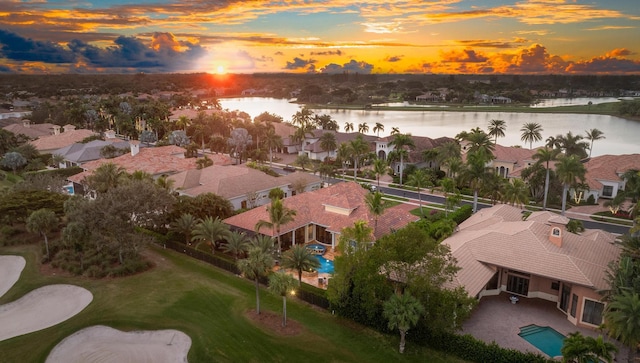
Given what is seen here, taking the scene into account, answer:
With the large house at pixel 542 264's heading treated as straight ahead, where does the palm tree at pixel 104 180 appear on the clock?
The palm tree is roughly at 9 o'clock from the large house.

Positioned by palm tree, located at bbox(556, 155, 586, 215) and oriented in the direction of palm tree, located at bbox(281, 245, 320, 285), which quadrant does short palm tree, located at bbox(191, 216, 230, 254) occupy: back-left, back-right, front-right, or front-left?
front-right

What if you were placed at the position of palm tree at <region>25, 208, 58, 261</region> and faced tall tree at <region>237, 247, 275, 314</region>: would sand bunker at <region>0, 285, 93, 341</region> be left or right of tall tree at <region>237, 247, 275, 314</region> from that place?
right

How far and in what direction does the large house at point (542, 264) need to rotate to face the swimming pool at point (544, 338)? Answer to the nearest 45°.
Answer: approximately 180°

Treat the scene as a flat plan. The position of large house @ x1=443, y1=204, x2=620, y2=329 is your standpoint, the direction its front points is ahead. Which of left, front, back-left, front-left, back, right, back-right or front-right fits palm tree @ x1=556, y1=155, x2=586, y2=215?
front

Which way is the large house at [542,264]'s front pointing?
away from the camera

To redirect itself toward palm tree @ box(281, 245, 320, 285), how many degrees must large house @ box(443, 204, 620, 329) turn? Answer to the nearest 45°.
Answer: approximately 135° to its left

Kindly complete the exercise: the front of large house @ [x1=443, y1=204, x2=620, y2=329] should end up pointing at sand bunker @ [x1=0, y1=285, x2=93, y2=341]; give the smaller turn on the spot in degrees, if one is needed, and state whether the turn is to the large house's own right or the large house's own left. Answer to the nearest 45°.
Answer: approximately 135° to the large house's own left

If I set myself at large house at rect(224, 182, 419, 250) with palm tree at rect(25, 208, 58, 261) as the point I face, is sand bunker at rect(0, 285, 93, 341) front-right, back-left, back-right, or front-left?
front-left

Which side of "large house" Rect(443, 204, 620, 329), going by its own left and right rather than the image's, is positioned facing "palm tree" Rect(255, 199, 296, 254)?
left

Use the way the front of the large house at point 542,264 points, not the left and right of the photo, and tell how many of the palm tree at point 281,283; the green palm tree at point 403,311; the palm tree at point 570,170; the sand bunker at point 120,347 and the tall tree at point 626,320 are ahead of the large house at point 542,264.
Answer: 1
